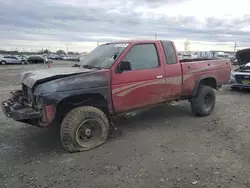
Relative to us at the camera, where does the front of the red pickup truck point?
facing the viewer and to the left of the viewer

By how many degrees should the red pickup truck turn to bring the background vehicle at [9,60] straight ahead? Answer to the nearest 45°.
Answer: approximately 90° to its right
